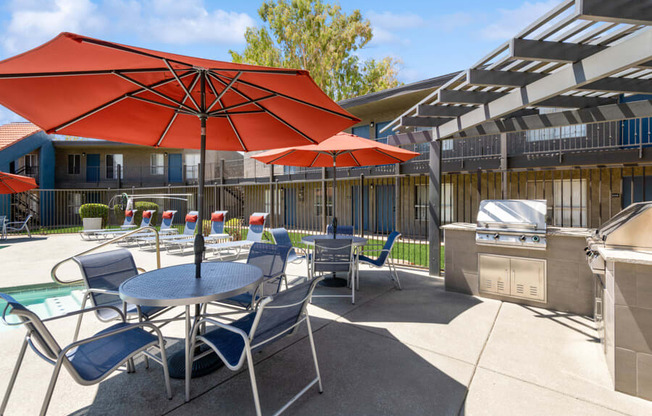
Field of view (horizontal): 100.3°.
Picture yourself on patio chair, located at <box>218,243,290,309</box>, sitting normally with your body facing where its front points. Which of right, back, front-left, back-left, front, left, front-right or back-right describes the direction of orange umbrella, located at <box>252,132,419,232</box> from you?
back

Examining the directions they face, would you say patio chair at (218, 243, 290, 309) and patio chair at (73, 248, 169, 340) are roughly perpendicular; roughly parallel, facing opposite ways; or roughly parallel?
roughly perpendicular

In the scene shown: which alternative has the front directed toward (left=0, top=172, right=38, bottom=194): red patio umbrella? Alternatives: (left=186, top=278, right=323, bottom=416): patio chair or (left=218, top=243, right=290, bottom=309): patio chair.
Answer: (left=186, top=278, right=323, bottom=416): patio chair

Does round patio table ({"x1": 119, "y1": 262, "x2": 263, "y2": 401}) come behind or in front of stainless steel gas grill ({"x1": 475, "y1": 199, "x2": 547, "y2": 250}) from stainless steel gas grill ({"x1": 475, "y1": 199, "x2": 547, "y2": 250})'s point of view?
in front

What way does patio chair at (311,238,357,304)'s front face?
away from the camera

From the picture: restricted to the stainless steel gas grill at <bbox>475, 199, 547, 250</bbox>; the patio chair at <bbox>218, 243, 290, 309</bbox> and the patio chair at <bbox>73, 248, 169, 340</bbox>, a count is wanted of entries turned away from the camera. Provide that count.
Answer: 0

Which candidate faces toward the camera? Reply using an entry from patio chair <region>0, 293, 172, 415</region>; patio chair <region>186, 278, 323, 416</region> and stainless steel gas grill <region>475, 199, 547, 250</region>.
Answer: the stainless steel gas grill

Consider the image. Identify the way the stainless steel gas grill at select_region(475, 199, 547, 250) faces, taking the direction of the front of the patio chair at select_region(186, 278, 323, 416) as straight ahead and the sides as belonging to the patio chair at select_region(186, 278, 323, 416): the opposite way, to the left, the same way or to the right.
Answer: to the left

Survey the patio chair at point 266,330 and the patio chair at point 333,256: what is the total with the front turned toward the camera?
0

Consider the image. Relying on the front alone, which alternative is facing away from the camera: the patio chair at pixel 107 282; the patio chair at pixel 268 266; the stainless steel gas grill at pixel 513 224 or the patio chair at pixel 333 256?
the patio chair at pixel 333 256

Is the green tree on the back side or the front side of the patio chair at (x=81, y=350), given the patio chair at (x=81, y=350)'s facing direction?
on the front side

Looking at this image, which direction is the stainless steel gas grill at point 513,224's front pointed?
toward the camera

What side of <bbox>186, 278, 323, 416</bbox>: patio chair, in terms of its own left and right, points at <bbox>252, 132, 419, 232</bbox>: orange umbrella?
right

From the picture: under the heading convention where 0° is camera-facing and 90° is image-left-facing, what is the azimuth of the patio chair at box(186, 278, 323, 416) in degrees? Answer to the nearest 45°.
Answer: approximately 135°

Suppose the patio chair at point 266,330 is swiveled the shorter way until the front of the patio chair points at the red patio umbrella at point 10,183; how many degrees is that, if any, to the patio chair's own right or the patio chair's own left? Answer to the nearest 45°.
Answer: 0° — it already faces it

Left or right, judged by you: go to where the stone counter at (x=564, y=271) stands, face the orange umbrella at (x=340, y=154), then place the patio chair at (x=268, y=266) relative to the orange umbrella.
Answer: left

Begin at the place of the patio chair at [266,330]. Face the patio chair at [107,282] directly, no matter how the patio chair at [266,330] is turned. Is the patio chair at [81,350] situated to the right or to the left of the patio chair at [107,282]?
left

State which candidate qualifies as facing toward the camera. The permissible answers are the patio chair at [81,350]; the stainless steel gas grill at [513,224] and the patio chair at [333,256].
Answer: the stainless steel gas grill

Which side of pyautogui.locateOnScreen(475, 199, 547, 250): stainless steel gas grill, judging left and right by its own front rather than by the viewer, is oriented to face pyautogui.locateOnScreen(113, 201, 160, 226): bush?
right
